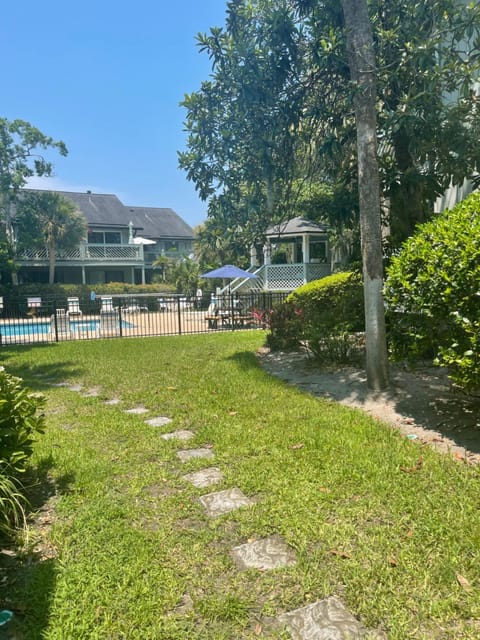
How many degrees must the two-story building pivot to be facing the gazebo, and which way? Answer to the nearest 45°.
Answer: approximately 45° to its left

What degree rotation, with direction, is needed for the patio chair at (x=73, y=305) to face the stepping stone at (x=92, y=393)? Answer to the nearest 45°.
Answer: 0° — it already faces it

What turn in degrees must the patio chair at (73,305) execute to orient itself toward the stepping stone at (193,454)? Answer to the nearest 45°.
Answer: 0° — it already faces it

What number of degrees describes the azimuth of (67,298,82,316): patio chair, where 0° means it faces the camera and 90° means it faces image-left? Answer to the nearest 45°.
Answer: approximately 0°

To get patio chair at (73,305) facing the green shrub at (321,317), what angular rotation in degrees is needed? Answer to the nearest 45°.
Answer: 0° — it already faces it

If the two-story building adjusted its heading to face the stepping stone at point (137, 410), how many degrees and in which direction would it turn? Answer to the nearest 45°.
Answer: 0° — it already faces it

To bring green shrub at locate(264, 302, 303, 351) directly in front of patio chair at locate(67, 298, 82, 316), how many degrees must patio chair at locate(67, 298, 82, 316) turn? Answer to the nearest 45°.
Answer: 0° — it already faces it

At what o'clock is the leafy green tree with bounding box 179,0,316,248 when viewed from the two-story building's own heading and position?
The leafy green tree is roughly at 12 o'clock from the two-story building.

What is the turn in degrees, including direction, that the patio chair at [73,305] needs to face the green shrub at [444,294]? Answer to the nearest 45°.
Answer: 0° — it already faces it

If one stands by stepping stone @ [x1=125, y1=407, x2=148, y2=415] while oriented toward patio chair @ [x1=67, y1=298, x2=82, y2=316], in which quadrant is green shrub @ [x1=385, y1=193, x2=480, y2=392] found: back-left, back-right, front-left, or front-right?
back-right

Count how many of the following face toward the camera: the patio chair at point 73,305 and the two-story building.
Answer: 2
